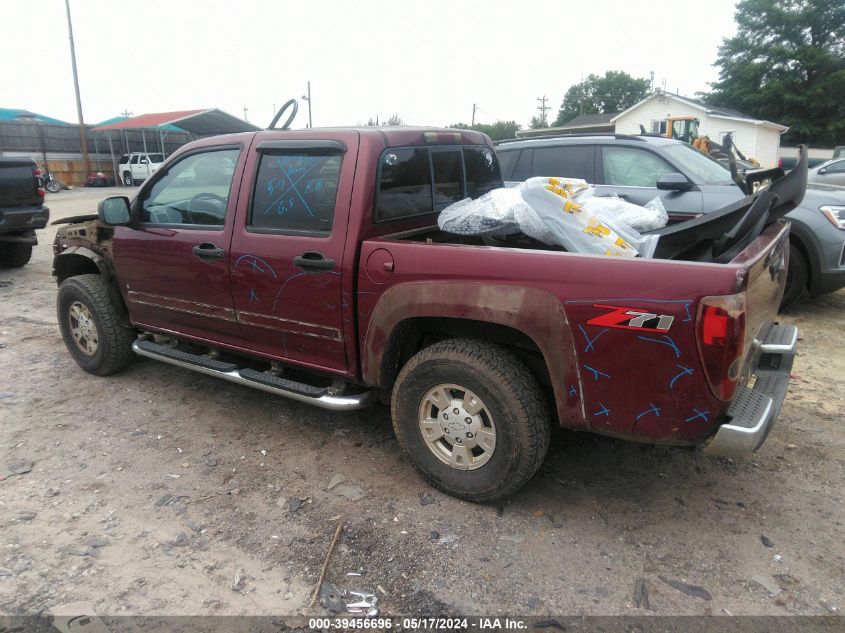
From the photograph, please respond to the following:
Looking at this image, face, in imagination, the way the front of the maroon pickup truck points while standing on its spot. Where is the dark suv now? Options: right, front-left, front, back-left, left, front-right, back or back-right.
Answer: right

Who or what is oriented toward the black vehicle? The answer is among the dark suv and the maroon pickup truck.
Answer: the maroon pickup truck

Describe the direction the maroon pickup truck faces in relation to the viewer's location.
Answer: facing away from the viewer and to the left of the viewer

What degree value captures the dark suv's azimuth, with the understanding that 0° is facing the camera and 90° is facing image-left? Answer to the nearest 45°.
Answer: approximately 315°

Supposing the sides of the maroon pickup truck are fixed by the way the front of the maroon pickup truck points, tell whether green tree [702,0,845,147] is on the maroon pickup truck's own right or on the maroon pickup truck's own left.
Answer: on the maroon pickup truck's own right

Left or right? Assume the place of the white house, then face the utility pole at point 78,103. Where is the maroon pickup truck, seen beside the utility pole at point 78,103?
left

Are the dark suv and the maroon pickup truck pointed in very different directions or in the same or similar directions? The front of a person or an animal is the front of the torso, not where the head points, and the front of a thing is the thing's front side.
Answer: very different directions

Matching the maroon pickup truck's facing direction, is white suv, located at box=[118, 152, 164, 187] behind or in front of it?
in front

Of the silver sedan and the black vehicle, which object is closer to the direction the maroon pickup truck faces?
the black vehicle

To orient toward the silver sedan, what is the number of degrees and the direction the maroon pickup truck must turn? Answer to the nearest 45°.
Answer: approximately 90° to its right

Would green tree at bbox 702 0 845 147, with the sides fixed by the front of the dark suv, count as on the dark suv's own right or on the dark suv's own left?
on the dark suv's own left

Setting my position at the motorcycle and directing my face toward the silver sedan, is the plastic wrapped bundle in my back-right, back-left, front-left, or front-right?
front-right
